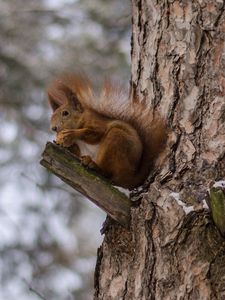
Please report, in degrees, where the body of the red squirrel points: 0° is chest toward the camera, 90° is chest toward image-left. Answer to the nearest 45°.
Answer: approximately 90°
